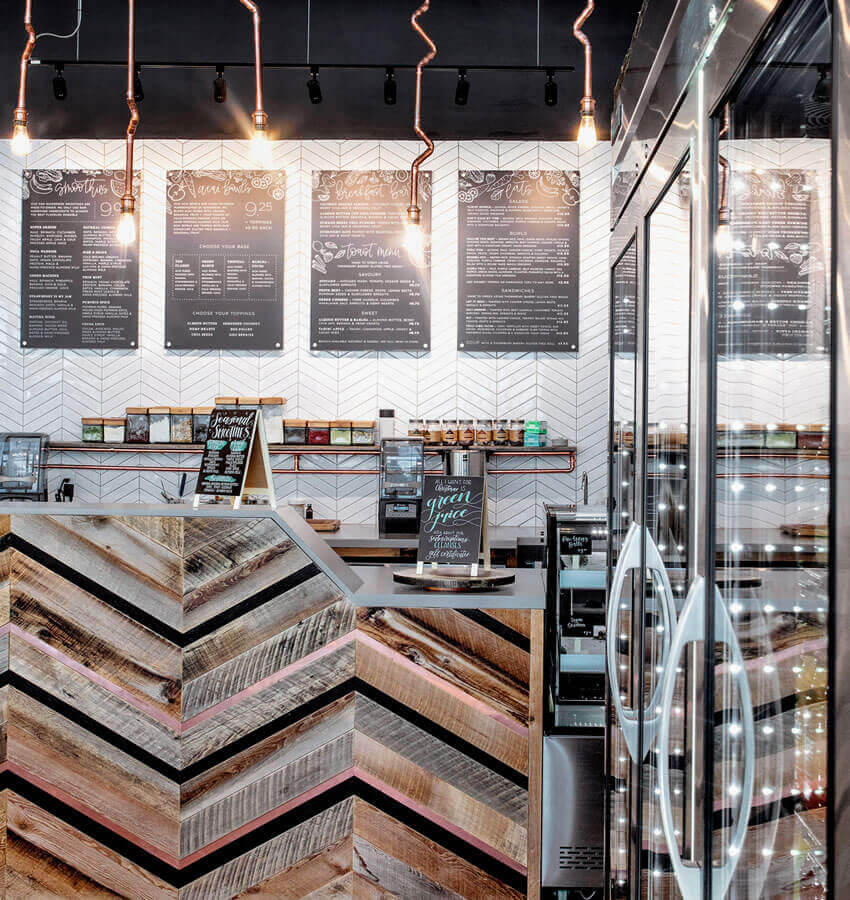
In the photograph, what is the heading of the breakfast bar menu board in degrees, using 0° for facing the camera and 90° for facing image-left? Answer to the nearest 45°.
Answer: approximately 0°

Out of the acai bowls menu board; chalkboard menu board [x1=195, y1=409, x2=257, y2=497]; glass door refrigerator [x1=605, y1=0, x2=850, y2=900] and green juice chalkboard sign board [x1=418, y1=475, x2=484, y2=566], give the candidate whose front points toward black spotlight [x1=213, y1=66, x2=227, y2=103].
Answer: the acai bowls menu board

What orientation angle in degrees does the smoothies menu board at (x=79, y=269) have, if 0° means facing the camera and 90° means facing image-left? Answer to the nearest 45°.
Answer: approximately 0°
